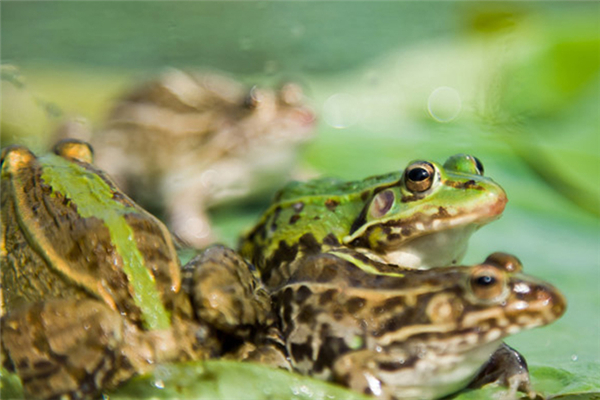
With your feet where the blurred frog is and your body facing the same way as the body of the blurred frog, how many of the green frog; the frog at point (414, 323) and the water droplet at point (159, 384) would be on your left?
0

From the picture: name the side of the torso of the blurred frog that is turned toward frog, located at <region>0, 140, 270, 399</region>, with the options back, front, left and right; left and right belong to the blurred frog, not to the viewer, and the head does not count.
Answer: right

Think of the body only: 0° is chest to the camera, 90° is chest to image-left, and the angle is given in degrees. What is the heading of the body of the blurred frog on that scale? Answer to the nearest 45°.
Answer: approximately 270°

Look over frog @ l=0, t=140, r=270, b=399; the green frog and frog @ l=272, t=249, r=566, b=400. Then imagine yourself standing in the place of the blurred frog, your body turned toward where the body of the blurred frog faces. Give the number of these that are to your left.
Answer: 0

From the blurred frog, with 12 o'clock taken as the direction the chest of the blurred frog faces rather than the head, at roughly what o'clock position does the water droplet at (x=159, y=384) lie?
The water droplet is roughly at 3 o'clock from the blurred frog.

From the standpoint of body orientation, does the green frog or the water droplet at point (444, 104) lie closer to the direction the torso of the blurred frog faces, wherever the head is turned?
the water droplet

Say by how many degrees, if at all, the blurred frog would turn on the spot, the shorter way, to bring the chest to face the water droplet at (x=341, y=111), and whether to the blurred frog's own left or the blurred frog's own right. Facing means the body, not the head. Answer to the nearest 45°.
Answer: approximately 45° to the blurred frog's own left

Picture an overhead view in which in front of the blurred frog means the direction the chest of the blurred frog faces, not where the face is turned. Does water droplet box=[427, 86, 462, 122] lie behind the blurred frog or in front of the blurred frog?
in front

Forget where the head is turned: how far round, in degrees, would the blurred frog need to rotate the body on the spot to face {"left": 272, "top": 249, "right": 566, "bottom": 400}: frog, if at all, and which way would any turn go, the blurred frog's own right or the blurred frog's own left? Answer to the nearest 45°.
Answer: approximately 90° to the blurred frog's own right

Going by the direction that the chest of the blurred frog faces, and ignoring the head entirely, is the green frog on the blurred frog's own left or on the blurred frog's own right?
on the blurred frog's own right

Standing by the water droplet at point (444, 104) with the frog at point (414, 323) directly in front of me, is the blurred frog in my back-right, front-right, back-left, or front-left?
front-right
